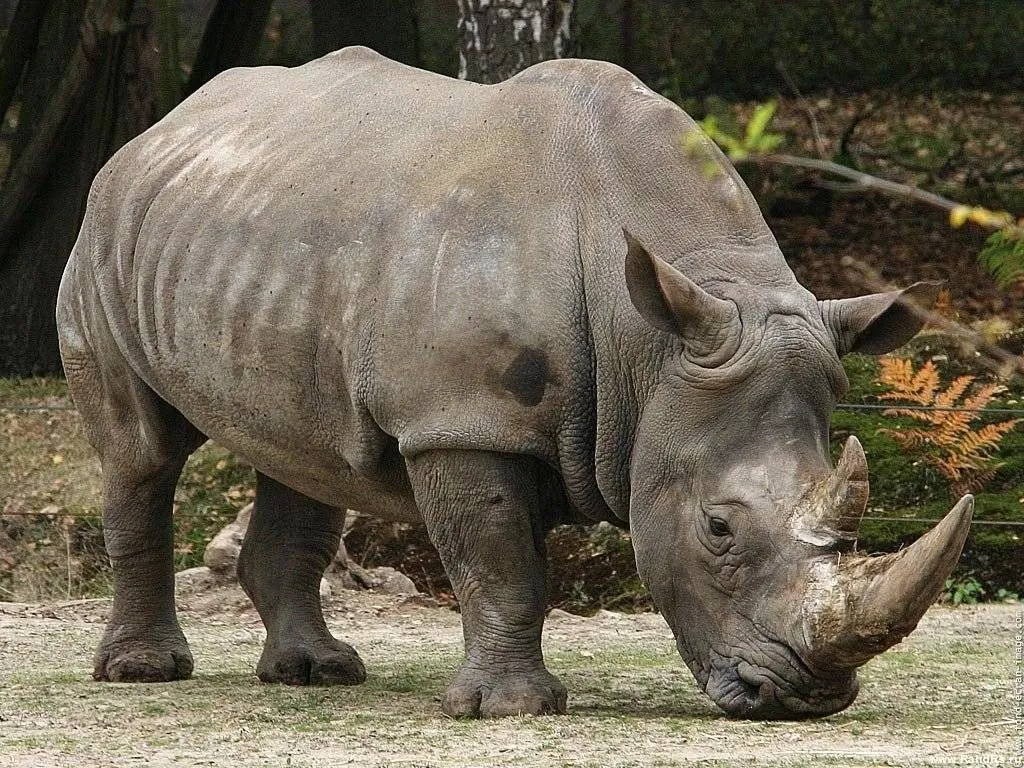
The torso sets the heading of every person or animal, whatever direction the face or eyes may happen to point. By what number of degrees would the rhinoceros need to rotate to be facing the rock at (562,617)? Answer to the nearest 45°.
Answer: approximately 135° to its left

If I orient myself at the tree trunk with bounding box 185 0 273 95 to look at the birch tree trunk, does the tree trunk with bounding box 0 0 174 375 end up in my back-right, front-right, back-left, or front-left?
back-right

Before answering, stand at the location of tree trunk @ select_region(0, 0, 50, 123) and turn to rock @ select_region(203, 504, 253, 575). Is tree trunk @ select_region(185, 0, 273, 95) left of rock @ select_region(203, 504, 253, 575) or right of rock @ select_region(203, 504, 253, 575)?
left

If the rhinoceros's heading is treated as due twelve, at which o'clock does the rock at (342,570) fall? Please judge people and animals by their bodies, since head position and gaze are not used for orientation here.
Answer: The rock is roughly at 7 o'clock from the rhinoceros.

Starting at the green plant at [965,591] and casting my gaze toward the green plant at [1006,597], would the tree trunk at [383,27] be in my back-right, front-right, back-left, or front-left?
back-left

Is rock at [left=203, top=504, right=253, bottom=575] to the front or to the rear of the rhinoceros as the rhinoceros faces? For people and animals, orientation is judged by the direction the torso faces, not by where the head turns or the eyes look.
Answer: to the rear

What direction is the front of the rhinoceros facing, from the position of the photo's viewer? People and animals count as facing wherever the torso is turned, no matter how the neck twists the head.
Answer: facing the viewer and to the right of the viewer

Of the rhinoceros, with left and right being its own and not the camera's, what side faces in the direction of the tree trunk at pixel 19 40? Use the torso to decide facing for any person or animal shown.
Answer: back
